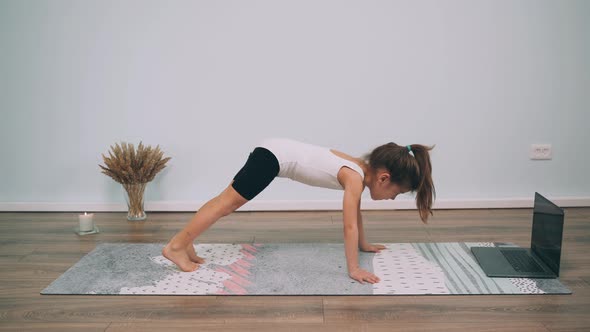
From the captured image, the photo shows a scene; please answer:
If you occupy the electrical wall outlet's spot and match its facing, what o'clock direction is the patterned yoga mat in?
The patterned yoga mat is roughly at 1 o'clock from the electrical wall outlet.

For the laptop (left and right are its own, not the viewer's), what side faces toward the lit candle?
front

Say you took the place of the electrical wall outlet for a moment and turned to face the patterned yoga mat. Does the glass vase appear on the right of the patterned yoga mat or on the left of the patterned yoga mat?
right

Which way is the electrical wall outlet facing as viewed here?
toward the camera

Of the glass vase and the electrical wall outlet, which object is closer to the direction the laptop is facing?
the glass vase

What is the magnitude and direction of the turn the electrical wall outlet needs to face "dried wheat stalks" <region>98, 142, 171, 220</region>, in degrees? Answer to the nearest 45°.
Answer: approximately 45° to its right

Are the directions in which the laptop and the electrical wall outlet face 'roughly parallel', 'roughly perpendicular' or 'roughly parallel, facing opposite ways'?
roughly perpendicular

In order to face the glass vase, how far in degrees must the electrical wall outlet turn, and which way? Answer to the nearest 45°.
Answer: approximately 45° to its right

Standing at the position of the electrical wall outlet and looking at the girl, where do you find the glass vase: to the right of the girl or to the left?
right

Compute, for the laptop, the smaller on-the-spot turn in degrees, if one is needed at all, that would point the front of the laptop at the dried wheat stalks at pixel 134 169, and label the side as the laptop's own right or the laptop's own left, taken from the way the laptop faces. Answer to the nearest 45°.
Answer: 0° — it already faces it

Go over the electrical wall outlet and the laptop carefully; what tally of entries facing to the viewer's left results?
1

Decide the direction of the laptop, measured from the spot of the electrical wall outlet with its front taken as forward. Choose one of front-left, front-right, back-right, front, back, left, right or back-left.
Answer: front

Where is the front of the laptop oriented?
to the viewer's left

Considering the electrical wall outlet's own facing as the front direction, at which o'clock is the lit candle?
The lit candle is roughly at 2 o'clock from the electrical wall outlet.

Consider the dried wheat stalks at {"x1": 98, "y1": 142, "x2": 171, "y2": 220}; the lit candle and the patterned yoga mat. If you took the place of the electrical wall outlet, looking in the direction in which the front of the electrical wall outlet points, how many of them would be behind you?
0

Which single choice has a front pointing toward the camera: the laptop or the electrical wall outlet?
the electrical wall outlet

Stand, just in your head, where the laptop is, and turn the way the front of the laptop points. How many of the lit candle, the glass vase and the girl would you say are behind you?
0
